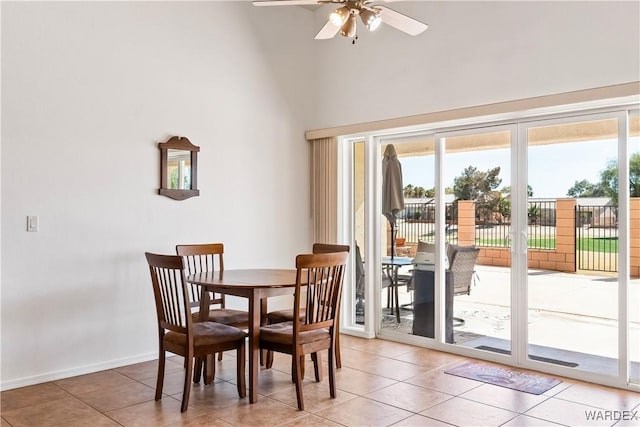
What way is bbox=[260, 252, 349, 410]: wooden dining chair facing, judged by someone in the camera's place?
facing away from the viewer and to the left of the viewer

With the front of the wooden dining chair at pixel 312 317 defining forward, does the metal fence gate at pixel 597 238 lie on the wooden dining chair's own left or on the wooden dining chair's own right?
on the wooden dining chair's own right

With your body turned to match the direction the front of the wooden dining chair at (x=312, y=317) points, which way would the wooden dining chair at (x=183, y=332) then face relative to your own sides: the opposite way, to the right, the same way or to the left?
to the right

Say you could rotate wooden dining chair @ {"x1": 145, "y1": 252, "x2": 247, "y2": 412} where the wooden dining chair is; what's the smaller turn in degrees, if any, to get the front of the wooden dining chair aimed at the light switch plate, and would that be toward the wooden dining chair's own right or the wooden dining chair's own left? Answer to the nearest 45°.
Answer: approximately 90° to the wooden dining chair's own left

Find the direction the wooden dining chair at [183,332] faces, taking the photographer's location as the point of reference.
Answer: facing away from the viewer and to the right of the viewer

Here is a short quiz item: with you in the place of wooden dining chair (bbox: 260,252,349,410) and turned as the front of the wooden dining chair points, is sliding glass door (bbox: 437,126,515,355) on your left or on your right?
on your right

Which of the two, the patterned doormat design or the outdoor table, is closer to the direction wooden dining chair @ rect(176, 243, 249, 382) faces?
the patterned doormat design

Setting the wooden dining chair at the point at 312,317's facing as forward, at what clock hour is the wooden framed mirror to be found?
The wooden framed mirror is roughly at 12 o'clock from the wooden dining chair.

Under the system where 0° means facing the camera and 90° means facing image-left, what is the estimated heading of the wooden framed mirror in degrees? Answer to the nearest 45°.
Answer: approximately 315°
